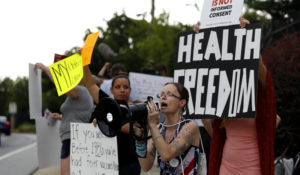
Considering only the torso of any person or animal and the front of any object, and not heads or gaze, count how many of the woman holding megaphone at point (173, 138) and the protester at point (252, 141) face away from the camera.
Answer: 0

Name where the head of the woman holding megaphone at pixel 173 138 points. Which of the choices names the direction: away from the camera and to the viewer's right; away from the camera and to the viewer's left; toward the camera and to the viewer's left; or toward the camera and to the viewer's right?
toward the camera and to the viewer's left

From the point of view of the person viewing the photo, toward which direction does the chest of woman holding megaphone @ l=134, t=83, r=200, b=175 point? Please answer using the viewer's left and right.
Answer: facing the viewer and to the left of the viewer

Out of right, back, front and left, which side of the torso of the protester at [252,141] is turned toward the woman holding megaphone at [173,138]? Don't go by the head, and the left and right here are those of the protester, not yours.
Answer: right

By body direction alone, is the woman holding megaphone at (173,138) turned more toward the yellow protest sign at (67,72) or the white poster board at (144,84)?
the yellow protest sign

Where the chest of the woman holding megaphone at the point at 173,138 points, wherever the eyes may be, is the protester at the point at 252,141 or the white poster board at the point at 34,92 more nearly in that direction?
the white poster board

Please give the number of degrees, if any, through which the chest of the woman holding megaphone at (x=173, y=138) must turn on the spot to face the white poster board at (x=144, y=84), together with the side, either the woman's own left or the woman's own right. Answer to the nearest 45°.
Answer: approximately 135° to the woman's own right

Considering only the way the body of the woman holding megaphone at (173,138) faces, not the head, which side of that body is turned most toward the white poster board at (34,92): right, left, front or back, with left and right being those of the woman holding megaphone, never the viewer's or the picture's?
right

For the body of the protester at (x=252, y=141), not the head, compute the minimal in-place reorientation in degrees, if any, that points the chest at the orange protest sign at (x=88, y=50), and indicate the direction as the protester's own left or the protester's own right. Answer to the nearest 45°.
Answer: approximately 90° to the protester's own right

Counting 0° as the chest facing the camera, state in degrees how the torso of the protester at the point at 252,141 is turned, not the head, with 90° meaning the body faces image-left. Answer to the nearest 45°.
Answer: approximately 0°
